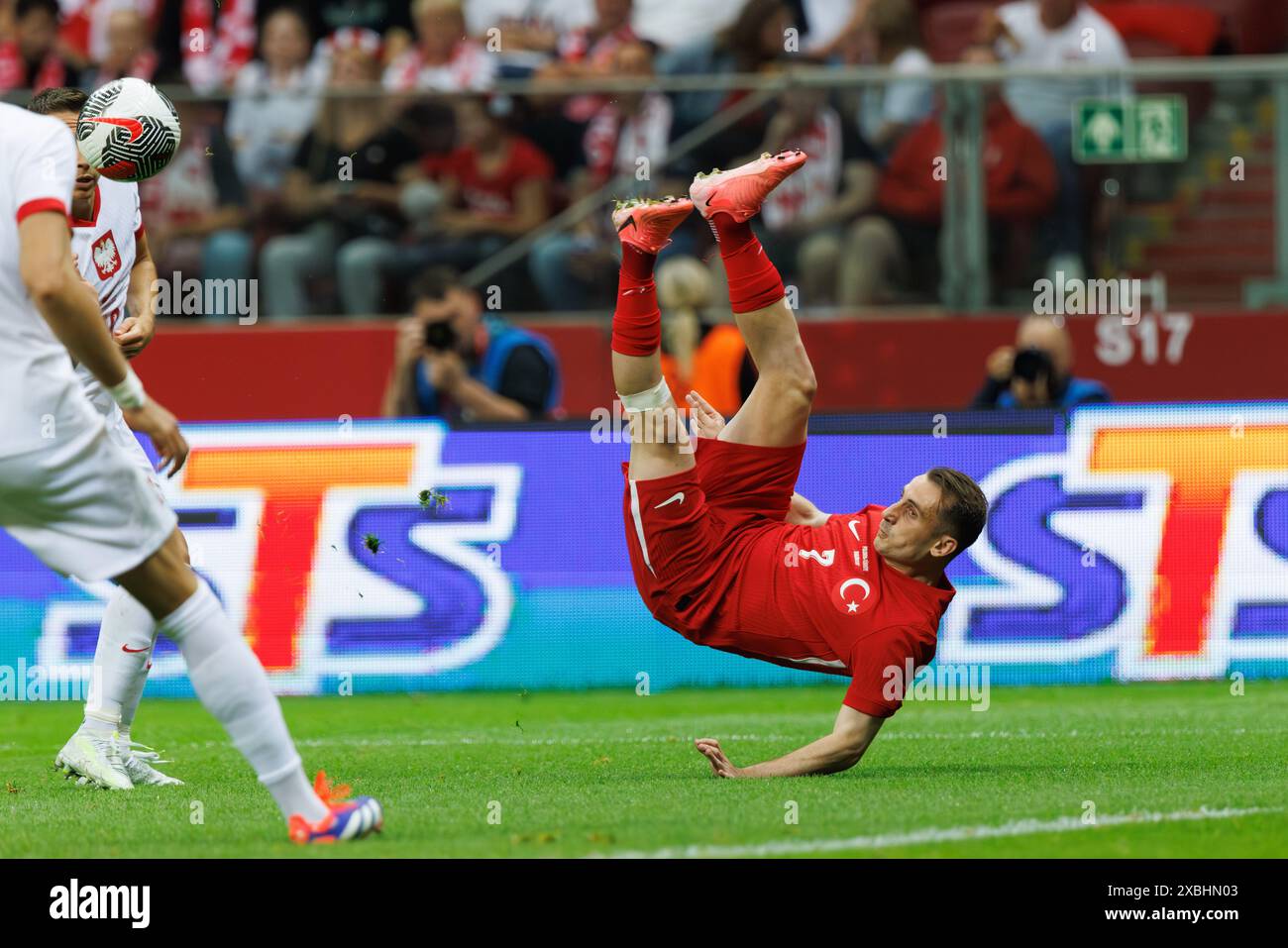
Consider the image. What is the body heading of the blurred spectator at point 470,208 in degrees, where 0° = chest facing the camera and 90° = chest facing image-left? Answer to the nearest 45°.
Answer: approximately 45°

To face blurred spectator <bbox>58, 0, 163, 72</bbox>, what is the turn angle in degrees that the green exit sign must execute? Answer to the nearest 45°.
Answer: approximately 90° to its right

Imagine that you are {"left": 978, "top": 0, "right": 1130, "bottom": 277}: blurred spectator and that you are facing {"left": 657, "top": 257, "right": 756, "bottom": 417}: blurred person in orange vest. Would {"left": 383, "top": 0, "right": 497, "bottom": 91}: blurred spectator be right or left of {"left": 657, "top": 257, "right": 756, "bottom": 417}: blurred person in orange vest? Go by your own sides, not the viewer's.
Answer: right

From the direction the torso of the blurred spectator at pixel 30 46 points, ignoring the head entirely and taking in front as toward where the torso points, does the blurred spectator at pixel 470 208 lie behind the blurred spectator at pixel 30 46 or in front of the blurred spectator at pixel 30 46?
in front

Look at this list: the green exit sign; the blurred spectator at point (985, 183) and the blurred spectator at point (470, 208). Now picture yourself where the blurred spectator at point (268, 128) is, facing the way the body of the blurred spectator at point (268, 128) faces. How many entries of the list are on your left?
3

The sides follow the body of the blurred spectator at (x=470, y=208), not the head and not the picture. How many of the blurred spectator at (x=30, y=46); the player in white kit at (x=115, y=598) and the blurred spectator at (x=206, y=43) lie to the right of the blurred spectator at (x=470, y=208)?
2

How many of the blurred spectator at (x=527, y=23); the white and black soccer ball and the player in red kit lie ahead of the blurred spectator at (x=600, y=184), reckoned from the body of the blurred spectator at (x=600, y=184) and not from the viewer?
2

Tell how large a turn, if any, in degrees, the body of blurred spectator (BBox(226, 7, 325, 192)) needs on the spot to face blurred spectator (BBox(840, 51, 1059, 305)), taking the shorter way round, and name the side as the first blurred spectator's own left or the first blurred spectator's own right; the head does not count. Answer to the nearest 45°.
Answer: approximately 90° to the first blurred spectator's own left

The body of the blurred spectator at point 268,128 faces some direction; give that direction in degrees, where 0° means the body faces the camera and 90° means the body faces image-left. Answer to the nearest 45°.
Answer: approximately 0°

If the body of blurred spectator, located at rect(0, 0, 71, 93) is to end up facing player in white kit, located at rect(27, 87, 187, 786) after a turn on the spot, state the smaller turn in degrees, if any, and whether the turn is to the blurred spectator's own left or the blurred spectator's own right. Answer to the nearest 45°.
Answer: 0° — they already face them

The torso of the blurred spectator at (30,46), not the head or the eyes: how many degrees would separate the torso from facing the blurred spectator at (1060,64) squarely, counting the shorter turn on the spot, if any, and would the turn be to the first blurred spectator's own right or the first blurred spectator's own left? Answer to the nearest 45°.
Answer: approximately 45° to the first blurred spectator's own left

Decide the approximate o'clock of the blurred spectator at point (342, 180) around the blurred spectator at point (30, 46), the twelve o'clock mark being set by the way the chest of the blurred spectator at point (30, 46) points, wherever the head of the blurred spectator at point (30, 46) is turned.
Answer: the blurred spectator at point (342, 180) is roughly at 11 o'clock from the blurred spectator at point (30, 46).

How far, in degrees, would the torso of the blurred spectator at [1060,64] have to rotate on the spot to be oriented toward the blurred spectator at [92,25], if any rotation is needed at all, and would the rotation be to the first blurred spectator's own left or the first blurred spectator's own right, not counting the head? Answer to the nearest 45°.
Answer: approximately 90° to the first blurred spectator's own right
